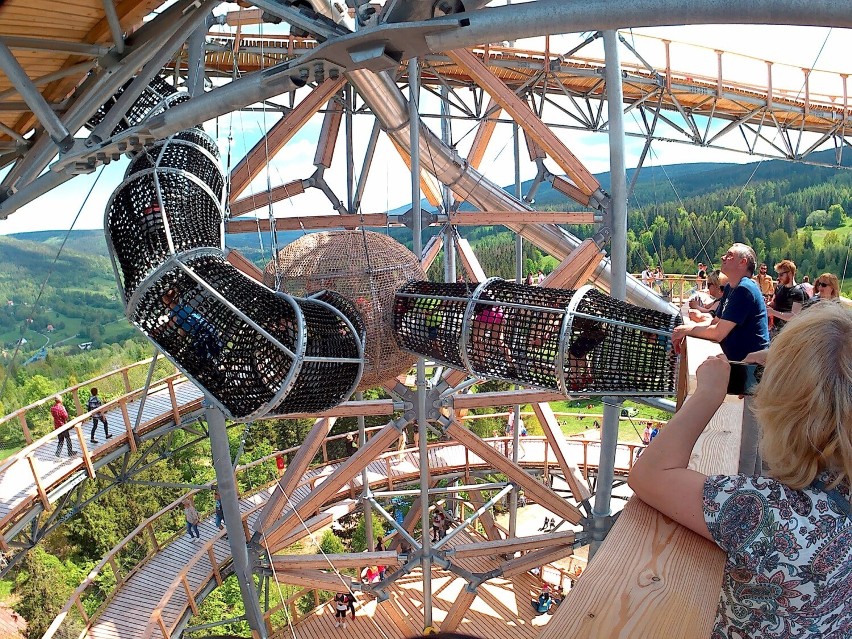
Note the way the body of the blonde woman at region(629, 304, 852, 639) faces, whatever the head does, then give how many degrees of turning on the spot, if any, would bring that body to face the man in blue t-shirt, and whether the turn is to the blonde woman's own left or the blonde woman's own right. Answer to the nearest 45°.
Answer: approximately 45° to the blonde woman's own right

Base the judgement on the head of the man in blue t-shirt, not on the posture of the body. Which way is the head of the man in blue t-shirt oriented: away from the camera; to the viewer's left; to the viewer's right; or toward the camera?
to the viewer's left

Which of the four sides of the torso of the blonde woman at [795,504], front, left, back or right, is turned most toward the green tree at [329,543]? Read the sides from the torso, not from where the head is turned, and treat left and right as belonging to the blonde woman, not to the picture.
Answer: front

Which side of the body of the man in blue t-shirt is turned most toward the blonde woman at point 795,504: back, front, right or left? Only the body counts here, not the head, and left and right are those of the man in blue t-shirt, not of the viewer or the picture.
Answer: left

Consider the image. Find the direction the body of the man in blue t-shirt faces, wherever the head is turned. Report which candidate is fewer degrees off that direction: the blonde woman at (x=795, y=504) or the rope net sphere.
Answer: the rope net sphere

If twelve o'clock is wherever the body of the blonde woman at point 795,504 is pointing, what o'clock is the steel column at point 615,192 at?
The steel column is roughly at 1 o'clock from the blonde woman.

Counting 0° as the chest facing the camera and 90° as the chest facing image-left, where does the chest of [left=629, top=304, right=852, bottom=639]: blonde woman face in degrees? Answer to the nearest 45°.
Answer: approximately 135°

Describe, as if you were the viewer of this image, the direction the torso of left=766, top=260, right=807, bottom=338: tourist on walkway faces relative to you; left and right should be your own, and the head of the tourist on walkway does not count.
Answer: facing the viewer and to the left of the viewer

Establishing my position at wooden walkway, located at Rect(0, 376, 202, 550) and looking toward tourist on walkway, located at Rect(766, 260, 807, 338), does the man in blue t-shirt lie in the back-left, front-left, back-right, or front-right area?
front-right

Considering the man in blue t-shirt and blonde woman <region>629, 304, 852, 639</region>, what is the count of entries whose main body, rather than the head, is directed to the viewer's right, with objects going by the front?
0

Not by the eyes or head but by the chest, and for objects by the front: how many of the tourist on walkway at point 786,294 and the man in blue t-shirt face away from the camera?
0

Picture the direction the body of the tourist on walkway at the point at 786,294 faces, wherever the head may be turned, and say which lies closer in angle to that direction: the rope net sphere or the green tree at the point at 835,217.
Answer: the rope net sphere

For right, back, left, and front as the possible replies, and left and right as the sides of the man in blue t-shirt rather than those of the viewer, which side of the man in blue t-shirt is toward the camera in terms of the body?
left

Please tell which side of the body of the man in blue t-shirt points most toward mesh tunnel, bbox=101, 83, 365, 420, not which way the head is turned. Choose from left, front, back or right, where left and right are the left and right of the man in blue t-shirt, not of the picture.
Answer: front

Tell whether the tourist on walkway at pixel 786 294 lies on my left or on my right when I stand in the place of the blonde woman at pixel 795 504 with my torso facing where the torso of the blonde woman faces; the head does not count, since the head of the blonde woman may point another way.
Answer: on my right
